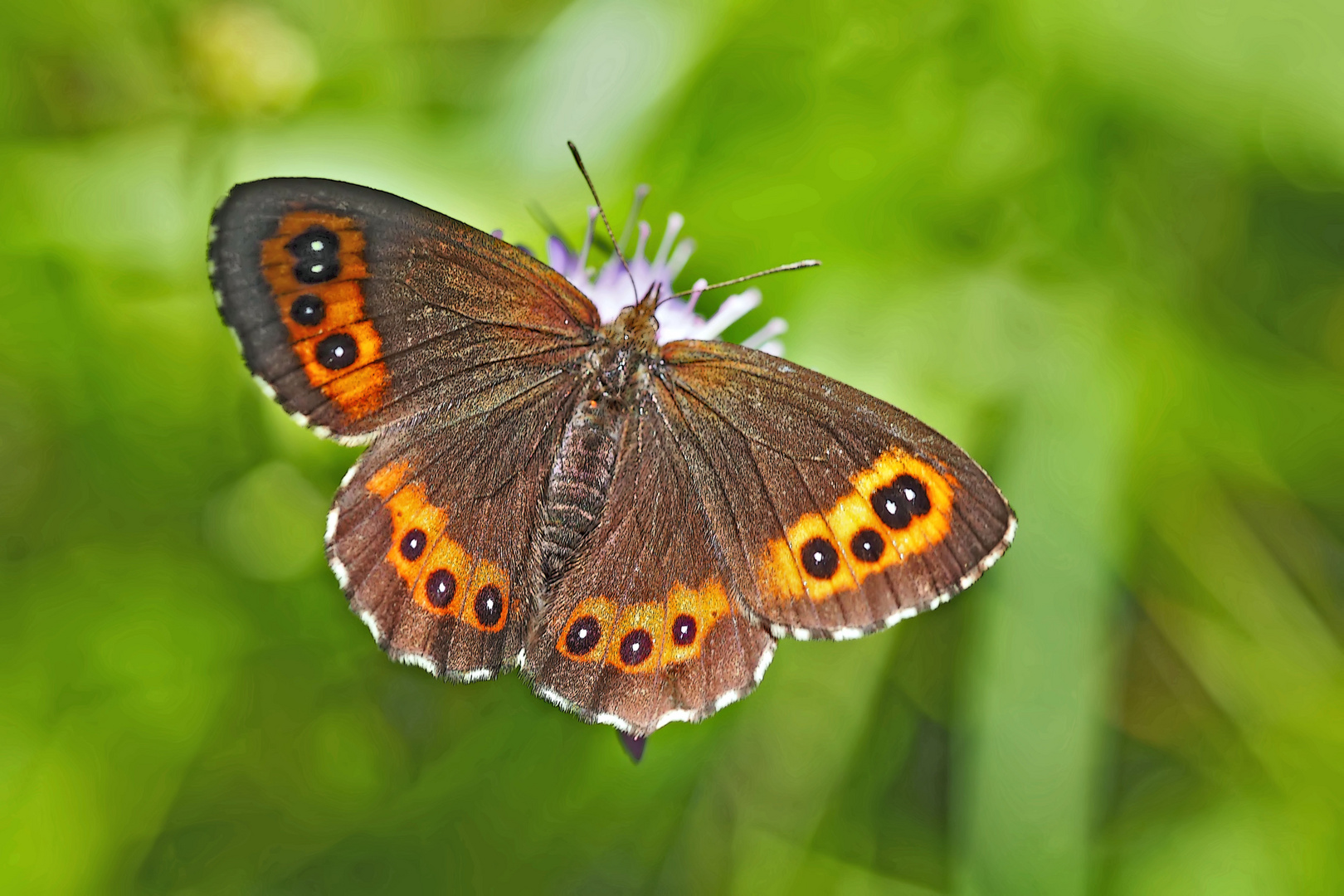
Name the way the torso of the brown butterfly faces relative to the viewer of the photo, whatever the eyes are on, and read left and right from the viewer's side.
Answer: facing away from the viewer
